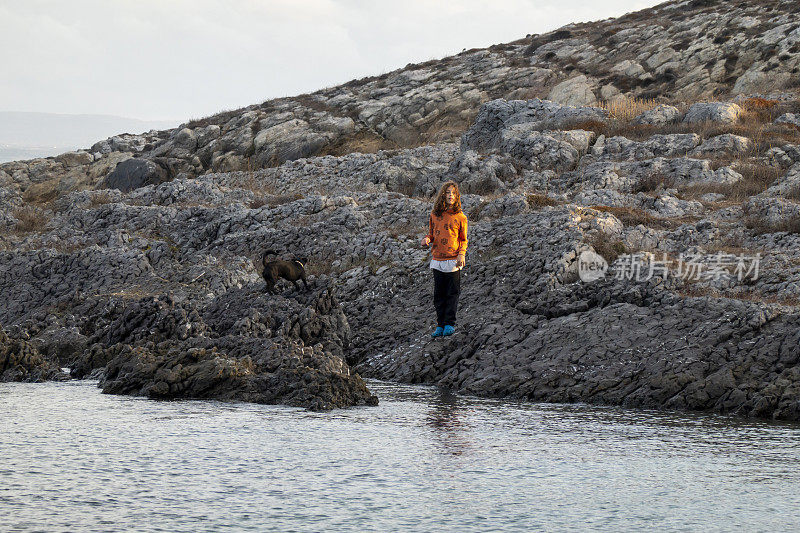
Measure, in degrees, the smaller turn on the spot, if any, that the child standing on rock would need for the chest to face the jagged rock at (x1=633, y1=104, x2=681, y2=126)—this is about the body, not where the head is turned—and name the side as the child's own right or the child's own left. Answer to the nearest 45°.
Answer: approximately 135° to the child's own left

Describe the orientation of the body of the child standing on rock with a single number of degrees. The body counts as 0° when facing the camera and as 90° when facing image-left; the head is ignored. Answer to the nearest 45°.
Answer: approximately 0°

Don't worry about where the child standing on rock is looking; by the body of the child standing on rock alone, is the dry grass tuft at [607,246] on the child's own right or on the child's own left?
on the child's own left

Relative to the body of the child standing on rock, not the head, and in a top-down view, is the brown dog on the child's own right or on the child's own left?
on the child's own right

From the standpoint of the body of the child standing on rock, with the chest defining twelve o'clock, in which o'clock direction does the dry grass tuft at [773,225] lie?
The dry grass tuft is roughly at 8 o'clock from the child standing on rock.

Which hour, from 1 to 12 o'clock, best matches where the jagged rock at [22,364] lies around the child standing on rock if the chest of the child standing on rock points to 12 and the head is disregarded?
The jagged rock is roughly at 3 o'clock from the child standing on rock.

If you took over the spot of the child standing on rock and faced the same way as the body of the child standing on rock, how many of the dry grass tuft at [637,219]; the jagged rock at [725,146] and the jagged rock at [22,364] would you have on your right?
1

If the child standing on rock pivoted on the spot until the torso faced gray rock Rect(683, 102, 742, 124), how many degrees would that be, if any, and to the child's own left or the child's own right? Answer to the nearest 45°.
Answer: approximately 135° to the child's own left

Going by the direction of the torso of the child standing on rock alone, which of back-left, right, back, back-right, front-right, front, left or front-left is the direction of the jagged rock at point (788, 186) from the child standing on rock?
back-left

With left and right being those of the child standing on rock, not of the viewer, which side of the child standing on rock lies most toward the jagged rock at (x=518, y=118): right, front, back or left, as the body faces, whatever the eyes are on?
back
